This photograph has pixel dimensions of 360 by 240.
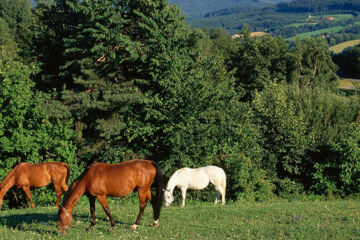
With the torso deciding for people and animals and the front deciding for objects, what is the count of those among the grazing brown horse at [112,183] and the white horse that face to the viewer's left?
2

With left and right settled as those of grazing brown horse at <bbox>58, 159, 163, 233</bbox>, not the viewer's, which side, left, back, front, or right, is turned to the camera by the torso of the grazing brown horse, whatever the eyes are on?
left

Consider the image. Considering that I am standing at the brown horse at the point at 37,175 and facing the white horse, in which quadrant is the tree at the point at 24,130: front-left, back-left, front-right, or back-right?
back-left

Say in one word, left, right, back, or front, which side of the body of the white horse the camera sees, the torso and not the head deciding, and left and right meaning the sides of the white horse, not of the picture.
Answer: left

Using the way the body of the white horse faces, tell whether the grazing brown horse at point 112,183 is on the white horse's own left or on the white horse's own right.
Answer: on the white horse's own left
